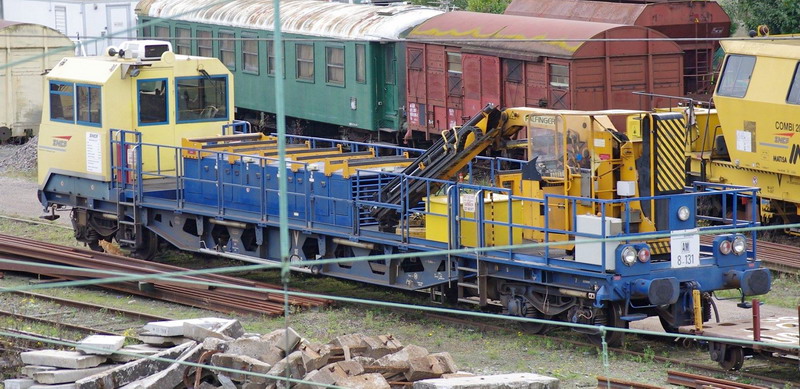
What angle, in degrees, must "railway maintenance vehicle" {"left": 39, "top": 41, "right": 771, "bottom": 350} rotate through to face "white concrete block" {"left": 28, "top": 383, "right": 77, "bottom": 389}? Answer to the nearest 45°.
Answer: approximately 90° to its left

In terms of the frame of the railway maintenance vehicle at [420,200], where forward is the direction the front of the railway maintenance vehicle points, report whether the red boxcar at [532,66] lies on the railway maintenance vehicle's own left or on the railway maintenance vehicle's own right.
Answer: on the railway maintenance vehicle's own right

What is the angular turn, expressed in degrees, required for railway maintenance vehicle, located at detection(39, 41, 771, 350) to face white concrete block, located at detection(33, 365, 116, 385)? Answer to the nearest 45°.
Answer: approximately 90° to its left

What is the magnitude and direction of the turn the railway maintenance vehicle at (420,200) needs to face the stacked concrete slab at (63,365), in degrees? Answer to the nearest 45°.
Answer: approximately 90° to its left

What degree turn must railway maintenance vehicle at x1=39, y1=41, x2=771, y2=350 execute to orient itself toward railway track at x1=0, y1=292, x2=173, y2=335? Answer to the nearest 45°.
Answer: approximately 45° to its left

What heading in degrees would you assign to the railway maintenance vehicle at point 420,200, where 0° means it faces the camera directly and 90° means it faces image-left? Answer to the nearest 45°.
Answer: approximately 135°

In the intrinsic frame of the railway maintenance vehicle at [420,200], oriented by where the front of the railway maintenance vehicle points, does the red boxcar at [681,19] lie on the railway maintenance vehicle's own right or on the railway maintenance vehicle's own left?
on the railway maintenance vehicle's own right

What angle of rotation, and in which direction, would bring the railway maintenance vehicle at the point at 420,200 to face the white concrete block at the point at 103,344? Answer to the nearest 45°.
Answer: approximately 90° to its left

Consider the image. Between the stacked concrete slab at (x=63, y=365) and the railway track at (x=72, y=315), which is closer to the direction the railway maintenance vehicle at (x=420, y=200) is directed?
the railway track

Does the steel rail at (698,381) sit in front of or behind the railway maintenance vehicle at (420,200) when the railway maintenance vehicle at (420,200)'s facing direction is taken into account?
behind

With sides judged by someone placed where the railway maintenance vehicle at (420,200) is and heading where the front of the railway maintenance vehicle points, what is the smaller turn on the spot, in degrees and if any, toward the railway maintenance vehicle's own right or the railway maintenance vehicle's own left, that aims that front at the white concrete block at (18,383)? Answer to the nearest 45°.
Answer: approximately 90° to the railway maintenance vehicle's own left
